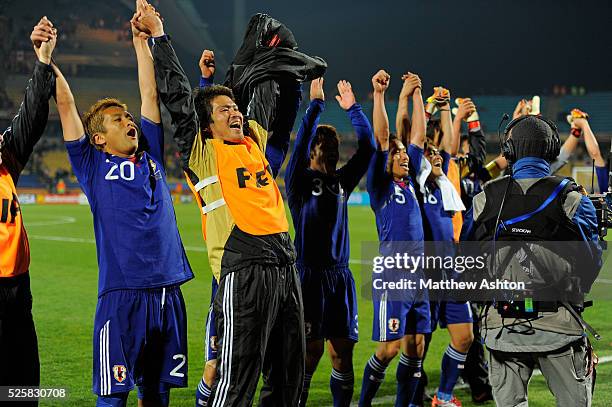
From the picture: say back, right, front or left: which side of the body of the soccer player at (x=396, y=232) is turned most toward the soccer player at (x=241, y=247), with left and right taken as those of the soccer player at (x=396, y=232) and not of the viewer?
right

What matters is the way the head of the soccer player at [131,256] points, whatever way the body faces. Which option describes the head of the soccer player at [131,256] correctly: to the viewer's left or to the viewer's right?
to the viewer's right

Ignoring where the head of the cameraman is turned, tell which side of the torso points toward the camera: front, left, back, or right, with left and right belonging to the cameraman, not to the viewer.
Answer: back

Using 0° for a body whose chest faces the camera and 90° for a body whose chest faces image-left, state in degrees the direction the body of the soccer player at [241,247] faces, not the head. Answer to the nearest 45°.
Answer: approximately 315°

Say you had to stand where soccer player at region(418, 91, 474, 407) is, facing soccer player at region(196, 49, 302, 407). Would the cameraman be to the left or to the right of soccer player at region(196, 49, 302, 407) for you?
left
